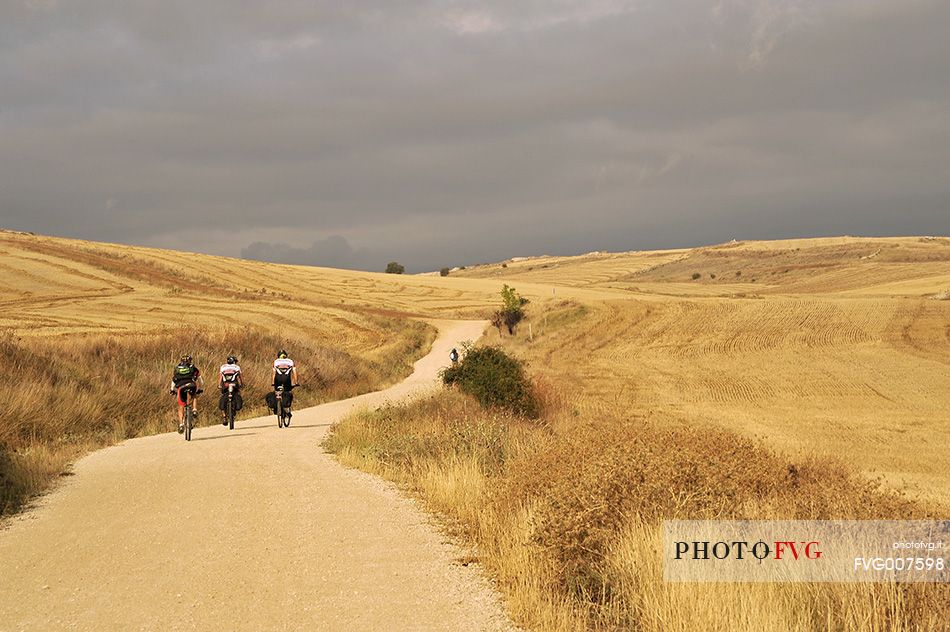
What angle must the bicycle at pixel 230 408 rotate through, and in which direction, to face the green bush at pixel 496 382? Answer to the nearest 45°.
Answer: approximately 90° to its right

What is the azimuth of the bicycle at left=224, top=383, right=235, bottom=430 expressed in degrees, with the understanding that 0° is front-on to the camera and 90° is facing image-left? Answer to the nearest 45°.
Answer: approximately 180°

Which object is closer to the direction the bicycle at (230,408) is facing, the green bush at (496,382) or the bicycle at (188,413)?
the green bush

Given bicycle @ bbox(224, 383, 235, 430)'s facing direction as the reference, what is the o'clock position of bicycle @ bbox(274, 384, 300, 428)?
bicycle @ bbox(274, 384, 300, 428) is roughly at 3 o'clock from bicycle @ bbox(224, 383, 235, 430).

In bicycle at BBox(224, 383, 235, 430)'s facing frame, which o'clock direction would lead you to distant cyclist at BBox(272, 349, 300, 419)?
The distant cyclist is roughly at 2 o'clock from the bicycle.

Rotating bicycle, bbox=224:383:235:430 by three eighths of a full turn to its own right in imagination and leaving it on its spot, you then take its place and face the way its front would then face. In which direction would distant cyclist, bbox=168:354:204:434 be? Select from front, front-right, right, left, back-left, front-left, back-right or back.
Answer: right

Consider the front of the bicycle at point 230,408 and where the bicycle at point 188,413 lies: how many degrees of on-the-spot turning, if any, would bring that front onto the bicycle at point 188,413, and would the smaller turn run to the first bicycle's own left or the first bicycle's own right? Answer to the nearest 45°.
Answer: approximately 135° to the first bicycle's own left
